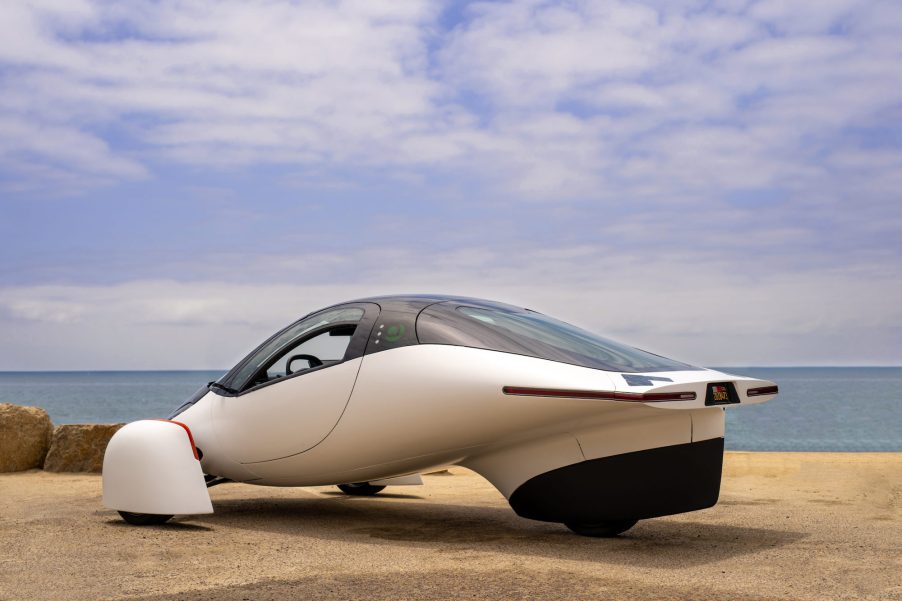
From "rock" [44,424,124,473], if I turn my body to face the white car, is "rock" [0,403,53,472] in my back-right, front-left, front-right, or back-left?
back-right

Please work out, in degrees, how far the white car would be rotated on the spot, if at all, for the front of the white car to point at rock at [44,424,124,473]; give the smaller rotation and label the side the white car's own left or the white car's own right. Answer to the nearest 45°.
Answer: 0° — it already faces it

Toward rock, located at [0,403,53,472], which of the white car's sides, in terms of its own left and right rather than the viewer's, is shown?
front

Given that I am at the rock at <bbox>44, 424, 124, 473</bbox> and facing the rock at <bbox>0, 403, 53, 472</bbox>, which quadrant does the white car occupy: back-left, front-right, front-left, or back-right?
back-left

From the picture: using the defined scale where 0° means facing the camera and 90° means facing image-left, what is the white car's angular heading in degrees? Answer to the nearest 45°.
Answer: approximately 135°
